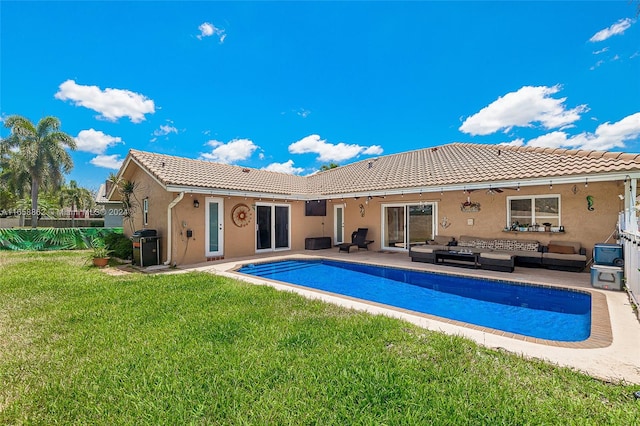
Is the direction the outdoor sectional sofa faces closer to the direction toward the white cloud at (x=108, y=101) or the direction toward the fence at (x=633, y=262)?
the fence

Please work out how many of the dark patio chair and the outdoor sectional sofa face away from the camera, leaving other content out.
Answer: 0

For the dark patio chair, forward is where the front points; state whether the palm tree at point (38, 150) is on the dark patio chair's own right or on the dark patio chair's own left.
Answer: on the dark patio chair's own right

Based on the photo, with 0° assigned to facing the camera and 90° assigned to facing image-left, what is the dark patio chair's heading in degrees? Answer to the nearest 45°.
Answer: approximately 45°

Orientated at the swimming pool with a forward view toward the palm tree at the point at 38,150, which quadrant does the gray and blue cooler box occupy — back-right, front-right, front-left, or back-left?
back-right

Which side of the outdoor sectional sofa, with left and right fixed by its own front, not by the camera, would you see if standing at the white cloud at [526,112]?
back

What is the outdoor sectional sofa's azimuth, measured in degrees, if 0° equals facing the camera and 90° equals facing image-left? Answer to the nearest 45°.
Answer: approximately 0°
